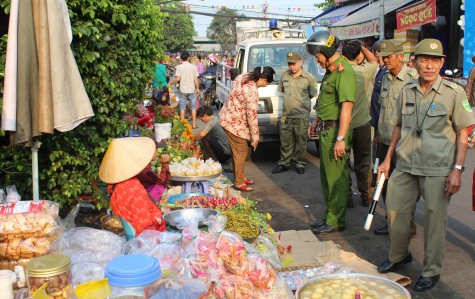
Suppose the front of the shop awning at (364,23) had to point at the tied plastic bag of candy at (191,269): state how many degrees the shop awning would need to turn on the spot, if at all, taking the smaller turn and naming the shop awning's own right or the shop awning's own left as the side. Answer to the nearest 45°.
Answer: approximately 45° to the shop awning's own left

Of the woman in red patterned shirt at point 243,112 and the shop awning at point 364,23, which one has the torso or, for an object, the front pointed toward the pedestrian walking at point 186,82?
the shop awning

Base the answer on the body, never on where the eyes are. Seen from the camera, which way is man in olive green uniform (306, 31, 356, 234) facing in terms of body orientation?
to the viewer's left

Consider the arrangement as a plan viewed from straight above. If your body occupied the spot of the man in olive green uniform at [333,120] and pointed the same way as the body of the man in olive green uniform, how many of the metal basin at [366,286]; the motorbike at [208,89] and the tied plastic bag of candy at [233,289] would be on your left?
2

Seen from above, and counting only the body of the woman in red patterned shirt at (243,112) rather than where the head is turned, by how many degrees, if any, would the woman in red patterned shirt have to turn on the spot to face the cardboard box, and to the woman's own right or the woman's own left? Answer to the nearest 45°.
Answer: approximately 45° to the woman's own left

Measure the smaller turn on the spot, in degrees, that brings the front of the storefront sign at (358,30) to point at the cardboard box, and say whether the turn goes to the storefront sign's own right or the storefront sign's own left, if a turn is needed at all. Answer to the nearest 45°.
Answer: approximately 90° to the storefront sign's own left

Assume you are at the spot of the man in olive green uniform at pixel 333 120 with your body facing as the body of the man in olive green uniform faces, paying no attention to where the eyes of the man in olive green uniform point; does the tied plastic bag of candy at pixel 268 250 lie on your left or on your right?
on your left
